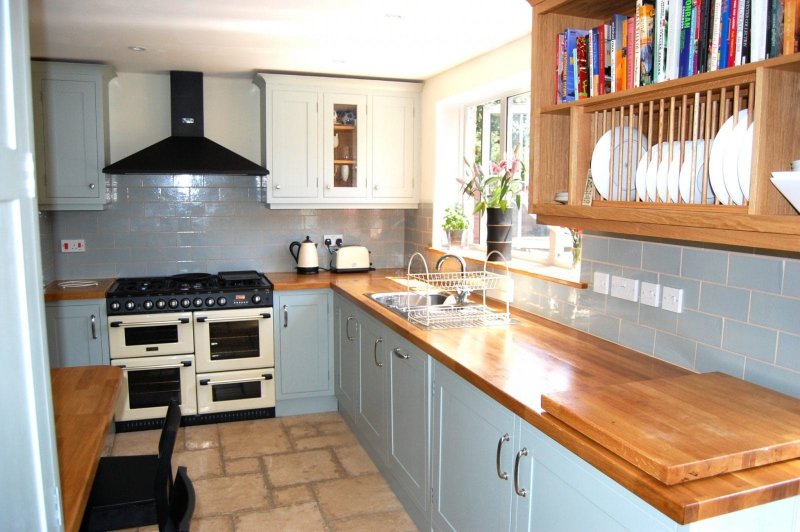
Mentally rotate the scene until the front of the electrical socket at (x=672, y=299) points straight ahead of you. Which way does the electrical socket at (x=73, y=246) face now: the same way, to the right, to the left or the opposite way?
to the left

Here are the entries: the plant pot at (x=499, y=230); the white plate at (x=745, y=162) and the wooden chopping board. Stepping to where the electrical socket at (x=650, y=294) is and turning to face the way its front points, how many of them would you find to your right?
1

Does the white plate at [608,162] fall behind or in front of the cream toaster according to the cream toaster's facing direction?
in front

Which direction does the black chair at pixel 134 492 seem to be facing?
to the viewer's left

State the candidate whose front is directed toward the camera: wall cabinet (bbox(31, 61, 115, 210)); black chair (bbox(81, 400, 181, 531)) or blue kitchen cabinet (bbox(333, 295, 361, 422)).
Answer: the wall cabinet

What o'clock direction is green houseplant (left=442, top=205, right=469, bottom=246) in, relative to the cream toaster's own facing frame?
The green houseplant is roughly at 10 o'clock from the cream toaster.

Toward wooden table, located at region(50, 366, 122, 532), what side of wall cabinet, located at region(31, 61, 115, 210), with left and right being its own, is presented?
front

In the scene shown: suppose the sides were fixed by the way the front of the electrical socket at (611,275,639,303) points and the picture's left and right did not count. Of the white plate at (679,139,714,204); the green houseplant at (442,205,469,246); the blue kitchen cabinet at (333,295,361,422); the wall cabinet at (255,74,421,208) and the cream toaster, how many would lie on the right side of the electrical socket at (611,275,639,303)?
4

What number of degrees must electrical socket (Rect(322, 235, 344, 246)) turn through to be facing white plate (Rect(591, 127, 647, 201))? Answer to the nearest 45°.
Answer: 0° — it already faces it

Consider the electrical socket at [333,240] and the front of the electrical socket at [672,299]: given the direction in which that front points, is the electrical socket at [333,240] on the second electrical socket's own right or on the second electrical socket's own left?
on the second electrical socket's own right

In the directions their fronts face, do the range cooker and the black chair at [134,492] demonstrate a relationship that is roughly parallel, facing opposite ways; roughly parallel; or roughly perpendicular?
roughly perpendicular

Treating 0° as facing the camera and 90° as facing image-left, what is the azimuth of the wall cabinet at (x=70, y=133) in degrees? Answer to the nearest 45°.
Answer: approximately 0°
